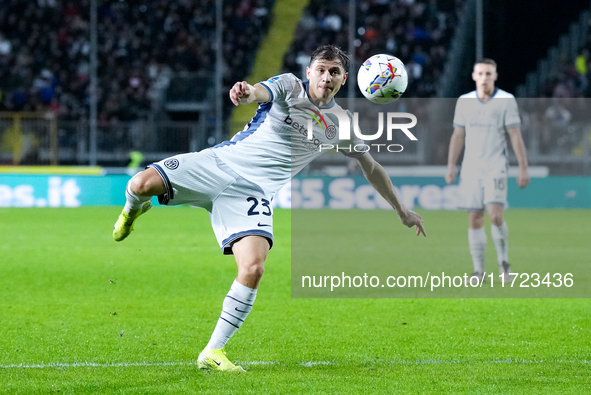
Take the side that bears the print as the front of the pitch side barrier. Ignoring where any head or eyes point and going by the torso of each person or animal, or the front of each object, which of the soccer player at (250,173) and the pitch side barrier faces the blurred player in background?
the pitch side barrier

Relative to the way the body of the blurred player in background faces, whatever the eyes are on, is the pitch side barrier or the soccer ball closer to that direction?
the soccer ball

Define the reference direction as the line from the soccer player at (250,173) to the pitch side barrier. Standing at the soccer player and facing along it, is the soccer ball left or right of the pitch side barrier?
right

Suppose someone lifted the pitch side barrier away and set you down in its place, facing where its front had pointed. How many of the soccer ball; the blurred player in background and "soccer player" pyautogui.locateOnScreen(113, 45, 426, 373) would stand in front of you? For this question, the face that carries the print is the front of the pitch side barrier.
3

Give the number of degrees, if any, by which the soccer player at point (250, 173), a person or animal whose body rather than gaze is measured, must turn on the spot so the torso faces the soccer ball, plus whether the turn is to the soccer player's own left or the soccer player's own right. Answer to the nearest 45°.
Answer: approximately 90° to the soccer player's own left

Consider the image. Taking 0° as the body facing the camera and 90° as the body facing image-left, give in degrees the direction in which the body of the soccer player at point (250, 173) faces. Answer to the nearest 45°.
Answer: approximately 315°

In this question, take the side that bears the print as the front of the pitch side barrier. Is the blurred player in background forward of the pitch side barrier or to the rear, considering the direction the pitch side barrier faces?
forward

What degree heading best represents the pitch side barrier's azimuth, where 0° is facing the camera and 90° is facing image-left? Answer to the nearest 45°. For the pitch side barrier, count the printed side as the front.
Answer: approximately 0°

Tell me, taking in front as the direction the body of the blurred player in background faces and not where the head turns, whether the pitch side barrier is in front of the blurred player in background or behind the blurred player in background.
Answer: behind

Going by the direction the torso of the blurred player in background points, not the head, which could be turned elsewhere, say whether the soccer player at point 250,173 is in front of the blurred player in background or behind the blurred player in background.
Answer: in front

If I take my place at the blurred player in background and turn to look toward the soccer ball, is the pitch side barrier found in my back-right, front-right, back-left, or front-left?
back-right

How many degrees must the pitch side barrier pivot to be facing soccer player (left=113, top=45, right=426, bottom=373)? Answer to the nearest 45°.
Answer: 0° — it already faces them

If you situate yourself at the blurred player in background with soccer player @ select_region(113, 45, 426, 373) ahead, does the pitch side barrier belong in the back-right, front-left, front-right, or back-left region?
back-right

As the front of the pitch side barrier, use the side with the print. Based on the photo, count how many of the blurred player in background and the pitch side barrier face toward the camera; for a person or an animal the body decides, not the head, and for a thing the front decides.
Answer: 2
